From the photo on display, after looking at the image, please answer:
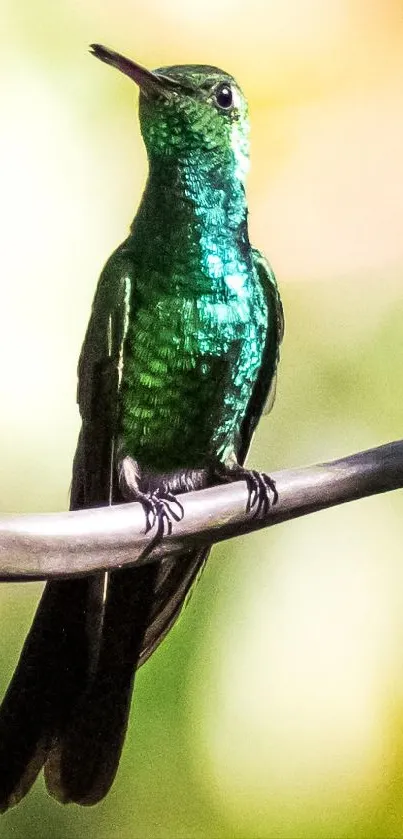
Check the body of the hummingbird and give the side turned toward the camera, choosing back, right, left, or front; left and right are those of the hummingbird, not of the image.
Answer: front
